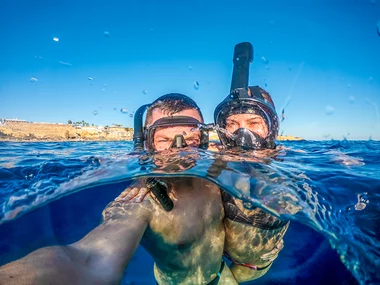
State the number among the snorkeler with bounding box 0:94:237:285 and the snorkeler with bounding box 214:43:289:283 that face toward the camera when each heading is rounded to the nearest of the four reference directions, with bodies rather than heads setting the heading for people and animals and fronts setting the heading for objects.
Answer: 2

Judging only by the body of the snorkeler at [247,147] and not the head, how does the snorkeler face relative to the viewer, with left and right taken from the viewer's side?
facing the viewer

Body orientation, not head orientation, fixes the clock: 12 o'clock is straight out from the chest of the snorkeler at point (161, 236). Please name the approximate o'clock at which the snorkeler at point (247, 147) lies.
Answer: the snorkeler at point (247, 147) is roughly at 8 o'clock from the snorkeler at point (161, 236).
